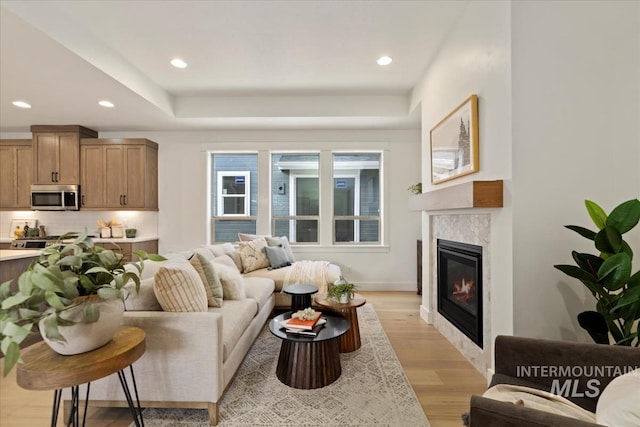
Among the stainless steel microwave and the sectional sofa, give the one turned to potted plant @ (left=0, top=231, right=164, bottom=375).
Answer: the stainless steel microwave

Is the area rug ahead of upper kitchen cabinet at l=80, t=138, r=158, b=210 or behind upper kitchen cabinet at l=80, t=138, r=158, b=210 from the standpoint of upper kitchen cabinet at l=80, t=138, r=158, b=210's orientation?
ahead

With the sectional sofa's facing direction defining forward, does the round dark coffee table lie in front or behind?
in front

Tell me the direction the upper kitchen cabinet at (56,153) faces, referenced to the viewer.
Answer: facing the viewer

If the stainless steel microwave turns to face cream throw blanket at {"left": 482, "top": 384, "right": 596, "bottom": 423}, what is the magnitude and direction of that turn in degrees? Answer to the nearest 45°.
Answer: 0° — it already faces it

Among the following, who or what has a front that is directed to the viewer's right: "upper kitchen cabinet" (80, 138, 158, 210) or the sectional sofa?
the sectional sofa

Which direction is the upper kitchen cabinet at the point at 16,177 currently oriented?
toward the camera

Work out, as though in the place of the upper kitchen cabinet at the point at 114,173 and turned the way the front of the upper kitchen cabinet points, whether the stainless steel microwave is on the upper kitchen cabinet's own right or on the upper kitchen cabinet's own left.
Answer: on the upper kitchen cabinet's own right

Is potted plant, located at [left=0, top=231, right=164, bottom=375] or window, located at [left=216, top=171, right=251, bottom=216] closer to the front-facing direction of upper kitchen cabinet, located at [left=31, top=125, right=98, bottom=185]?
the potted plant

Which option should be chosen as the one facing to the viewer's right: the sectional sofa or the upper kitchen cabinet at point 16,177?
the sectional sofa

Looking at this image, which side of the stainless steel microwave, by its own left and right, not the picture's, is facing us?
front

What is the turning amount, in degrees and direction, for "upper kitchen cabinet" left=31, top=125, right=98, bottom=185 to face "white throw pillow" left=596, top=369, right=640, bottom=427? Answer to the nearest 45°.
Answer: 0° — it already faces it

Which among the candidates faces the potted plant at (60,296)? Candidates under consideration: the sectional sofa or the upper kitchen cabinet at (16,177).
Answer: the upper kitchen cabinet

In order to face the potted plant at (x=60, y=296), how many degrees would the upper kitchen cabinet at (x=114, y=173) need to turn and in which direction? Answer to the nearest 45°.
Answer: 0° — it already faces it

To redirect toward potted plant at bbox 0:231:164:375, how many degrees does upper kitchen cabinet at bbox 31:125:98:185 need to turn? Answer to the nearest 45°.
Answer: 0° — it already faces it

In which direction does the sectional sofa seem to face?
to the viewer's right

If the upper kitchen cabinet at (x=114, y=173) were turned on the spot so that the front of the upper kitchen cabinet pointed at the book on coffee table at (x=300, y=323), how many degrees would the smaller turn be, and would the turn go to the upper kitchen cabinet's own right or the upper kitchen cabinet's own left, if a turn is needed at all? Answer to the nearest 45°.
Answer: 0° — it already faces it

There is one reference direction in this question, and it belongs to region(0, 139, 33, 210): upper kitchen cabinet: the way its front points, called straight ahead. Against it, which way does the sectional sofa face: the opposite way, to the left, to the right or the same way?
to the left

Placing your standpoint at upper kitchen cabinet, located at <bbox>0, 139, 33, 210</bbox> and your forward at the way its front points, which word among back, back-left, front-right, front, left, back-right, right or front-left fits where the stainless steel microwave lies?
front-left

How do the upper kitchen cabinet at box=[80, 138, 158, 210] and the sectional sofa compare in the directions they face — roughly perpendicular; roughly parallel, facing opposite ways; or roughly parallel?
roughly perpendicular
